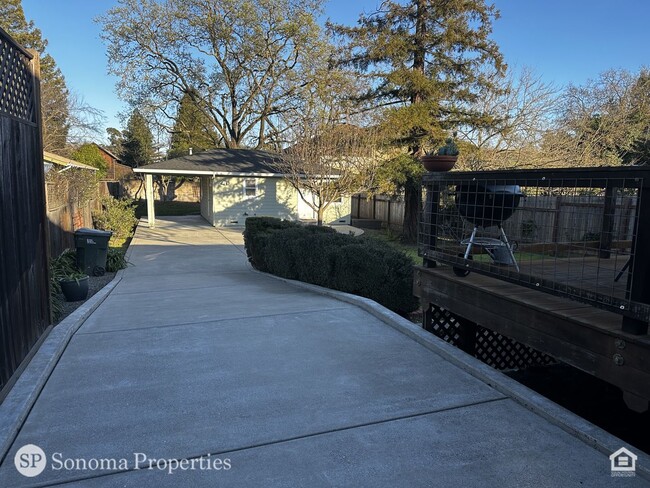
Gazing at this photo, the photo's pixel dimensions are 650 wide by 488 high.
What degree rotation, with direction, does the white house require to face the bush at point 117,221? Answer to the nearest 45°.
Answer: approximately 45° to its right

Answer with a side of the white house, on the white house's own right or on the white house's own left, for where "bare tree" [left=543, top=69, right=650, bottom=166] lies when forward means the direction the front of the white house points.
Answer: on the white house's own left

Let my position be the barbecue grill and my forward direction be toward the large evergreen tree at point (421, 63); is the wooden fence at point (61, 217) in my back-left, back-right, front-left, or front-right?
front-left

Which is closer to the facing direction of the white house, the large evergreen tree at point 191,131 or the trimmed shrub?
the trimmed shrub

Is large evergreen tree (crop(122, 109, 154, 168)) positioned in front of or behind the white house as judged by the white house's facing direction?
behind

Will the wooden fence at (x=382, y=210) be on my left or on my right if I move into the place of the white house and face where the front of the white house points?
on my left

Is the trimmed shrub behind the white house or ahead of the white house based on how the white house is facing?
ahead

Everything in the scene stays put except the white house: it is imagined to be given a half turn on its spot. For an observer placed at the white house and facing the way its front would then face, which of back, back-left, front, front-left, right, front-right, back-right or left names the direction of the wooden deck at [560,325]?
back

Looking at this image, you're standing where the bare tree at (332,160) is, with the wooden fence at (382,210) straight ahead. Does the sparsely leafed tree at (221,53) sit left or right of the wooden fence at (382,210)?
left

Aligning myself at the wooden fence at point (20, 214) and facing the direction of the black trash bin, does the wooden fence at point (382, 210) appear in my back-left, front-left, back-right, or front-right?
front-right

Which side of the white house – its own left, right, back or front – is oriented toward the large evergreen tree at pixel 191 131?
back

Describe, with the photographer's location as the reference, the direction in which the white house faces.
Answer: facing the viewer

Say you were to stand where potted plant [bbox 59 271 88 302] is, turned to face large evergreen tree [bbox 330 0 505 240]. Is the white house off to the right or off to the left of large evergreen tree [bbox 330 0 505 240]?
left

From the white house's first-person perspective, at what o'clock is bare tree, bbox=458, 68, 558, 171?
The bare tree is roughly at 10 o'clock from the white house.

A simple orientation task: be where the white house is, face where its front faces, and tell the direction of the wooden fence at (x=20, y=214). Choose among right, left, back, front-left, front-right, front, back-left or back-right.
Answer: front

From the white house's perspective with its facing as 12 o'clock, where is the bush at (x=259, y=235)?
The bush is roughly at 12 o'clock from the white house.
